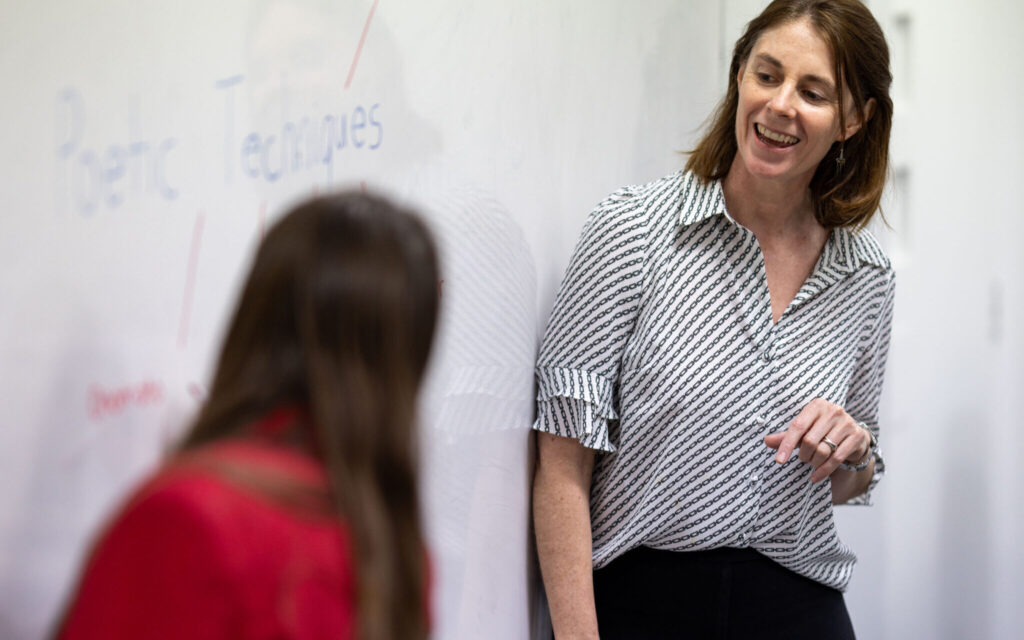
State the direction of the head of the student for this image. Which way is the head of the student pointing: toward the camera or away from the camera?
away from the camera

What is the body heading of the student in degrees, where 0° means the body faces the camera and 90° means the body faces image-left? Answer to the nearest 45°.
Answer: approximately 225°

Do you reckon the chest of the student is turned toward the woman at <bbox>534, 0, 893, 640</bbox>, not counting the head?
yes

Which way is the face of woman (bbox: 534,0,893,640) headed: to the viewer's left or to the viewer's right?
to the viewer's left
